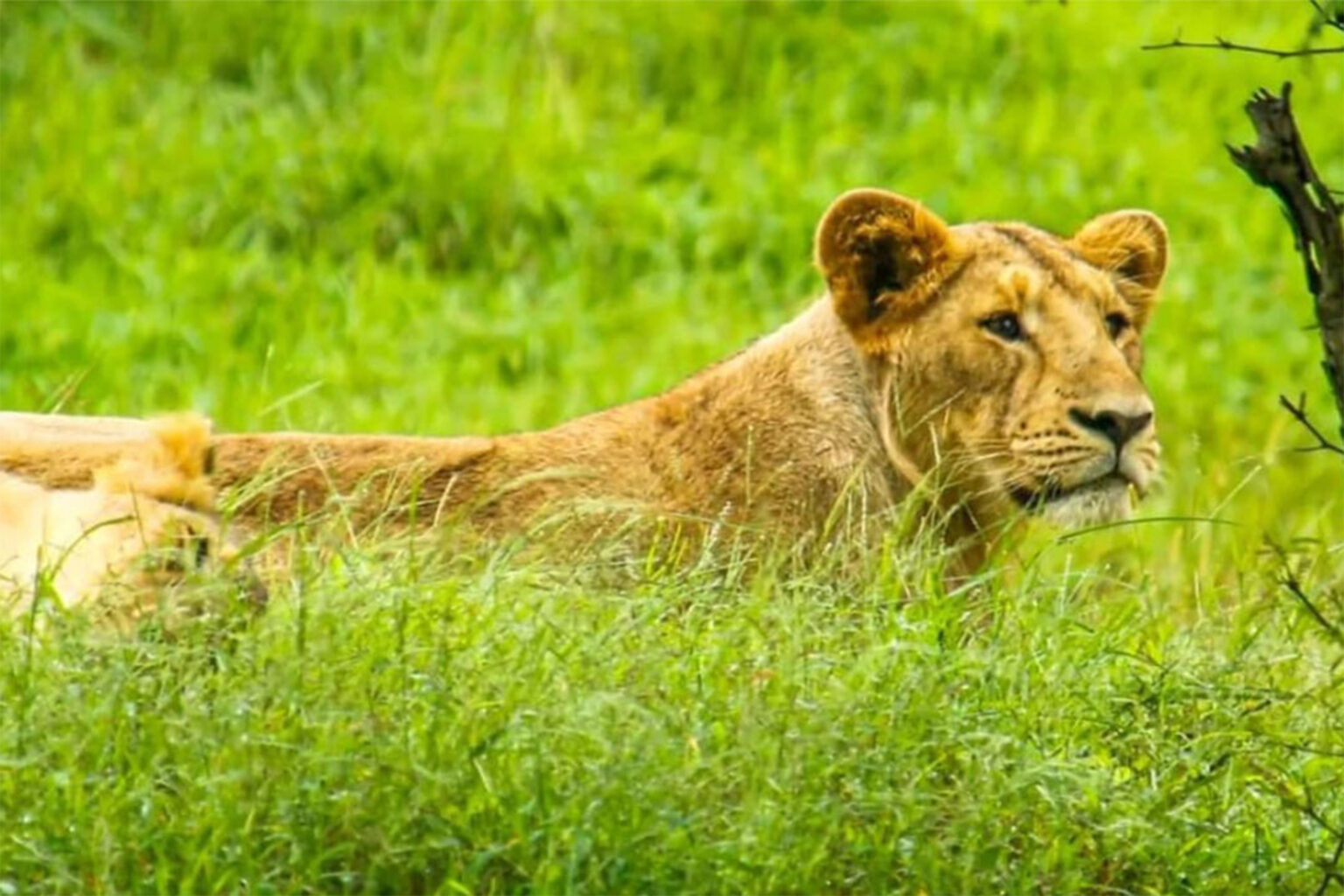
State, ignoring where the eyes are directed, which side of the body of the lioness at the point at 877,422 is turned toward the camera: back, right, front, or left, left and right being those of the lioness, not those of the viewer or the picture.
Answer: right

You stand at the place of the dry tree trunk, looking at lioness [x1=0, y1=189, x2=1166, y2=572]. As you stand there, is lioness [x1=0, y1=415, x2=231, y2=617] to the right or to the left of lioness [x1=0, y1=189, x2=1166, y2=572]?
left

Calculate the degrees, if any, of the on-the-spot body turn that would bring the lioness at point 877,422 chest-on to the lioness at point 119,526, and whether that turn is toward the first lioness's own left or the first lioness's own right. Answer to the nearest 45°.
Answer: approximately 135° to the first lioness's own right

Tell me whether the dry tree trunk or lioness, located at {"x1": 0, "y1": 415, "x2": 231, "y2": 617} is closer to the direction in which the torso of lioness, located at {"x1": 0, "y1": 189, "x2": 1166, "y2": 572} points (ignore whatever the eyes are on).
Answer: the dry tree trunk
